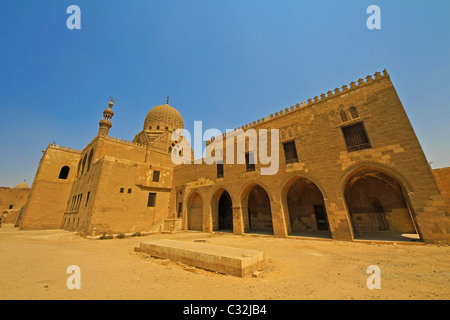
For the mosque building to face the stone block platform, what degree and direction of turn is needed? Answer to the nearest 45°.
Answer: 0° — it already faces it

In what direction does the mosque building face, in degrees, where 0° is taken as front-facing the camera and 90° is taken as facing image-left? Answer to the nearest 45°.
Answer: approximately 45°
